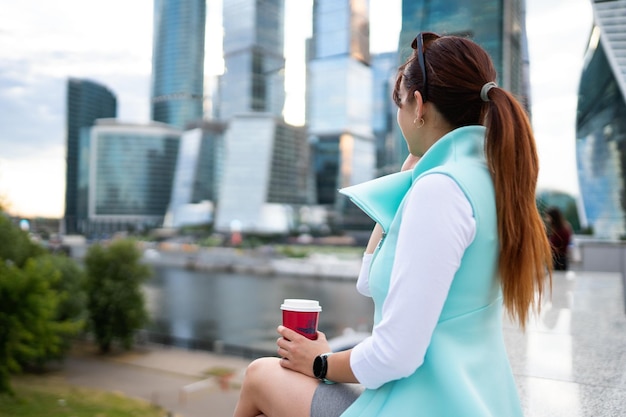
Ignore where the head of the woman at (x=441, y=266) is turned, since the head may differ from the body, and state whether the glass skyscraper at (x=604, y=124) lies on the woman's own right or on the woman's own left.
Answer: on the woman's own right

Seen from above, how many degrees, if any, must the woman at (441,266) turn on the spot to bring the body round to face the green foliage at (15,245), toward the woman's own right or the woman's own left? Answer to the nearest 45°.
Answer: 0° — they already face it

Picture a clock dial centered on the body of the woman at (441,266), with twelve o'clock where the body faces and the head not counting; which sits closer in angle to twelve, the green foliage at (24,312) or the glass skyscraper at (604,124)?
the green foliage

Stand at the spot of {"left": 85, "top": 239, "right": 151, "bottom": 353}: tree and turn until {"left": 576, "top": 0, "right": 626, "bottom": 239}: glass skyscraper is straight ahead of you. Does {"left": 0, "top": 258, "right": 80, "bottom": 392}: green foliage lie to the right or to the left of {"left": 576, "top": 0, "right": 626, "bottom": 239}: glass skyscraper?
right

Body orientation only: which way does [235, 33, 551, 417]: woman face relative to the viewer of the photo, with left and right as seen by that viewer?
facing away from the viewer and to the left of the viewer

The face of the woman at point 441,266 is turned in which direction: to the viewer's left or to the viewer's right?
to the viewer's left

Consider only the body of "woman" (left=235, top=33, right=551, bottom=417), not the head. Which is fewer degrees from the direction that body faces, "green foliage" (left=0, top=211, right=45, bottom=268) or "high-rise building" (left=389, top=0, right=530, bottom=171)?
the green foliage

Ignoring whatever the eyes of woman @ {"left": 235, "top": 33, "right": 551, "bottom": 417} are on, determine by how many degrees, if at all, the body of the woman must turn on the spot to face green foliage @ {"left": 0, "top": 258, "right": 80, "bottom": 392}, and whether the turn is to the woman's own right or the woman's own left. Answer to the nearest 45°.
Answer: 0° — they already face it
